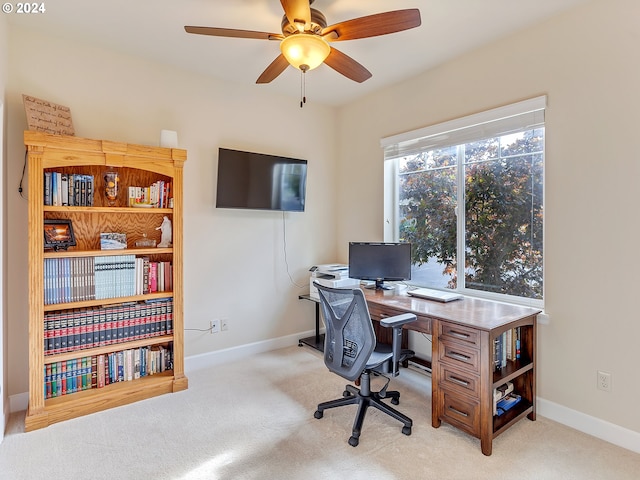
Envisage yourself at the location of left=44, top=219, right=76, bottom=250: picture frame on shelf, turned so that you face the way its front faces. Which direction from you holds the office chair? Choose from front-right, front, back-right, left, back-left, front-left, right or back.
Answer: front-left

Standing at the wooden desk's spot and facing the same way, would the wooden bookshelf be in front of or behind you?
in front

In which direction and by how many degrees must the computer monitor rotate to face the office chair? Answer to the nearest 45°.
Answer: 0° — it already faces it

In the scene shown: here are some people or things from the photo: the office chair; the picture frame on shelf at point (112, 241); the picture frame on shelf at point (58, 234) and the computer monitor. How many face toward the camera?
3

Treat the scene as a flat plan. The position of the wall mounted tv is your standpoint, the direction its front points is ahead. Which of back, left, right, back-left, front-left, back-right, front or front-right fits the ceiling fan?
front-right

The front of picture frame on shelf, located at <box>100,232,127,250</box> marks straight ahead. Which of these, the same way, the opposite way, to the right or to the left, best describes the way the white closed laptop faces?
to the right

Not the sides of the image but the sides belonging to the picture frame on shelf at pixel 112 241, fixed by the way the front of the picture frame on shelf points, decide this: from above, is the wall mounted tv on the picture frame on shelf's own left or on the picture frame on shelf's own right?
on the picture frame on shelf's own left

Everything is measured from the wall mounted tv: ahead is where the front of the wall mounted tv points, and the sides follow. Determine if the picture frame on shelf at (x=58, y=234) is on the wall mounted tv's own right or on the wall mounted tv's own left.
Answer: on the wall mounted tv's own right

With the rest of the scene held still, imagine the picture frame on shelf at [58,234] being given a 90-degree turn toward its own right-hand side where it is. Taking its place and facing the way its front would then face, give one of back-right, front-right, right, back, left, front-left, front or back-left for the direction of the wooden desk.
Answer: back-left

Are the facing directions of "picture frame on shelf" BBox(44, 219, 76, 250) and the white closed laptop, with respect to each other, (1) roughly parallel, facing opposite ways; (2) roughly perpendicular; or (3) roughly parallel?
roughly perpendicular

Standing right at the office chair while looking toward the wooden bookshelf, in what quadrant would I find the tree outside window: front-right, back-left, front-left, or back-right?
back-right

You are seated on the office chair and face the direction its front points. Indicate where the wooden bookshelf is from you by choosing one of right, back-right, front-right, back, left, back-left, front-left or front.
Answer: back-left
